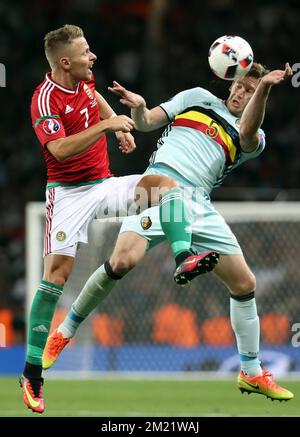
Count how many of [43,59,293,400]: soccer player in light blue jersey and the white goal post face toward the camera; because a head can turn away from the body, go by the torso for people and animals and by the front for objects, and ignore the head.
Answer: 2

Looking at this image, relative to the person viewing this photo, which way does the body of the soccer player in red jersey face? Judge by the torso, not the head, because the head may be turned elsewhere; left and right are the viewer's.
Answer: facing the viewer and to the right of the viewer

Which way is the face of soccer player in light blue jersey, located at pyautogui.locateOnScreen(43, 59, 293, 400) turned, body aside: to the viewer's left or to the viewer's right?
to the viewer's left

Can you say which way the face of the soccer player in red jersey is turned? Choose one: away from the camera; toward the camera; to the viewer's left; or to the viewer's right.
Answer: to the viewer's right

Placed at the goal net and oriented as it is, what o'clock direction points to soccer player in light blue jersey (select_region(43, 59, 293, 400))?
The soccer player in light blue jersey is roughly at 12 o'clock from the goal net.

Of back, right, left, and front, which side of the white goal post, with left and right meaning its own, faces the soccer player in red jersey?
front

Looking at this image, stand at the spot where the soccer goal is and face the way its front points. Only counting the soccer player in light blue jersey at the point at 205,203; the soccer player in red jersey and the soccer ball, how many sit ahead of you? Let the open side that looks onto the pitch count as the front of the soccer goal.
3

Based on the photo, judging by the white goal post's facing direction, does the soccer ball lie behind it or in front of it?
in front

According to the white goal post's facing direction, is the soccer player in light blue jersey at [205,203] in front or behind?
in front

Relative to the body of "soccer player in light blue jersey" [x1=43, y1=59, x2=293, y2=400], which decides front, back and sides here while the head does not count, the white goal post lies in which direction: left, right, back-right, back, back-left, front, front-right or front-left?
back
